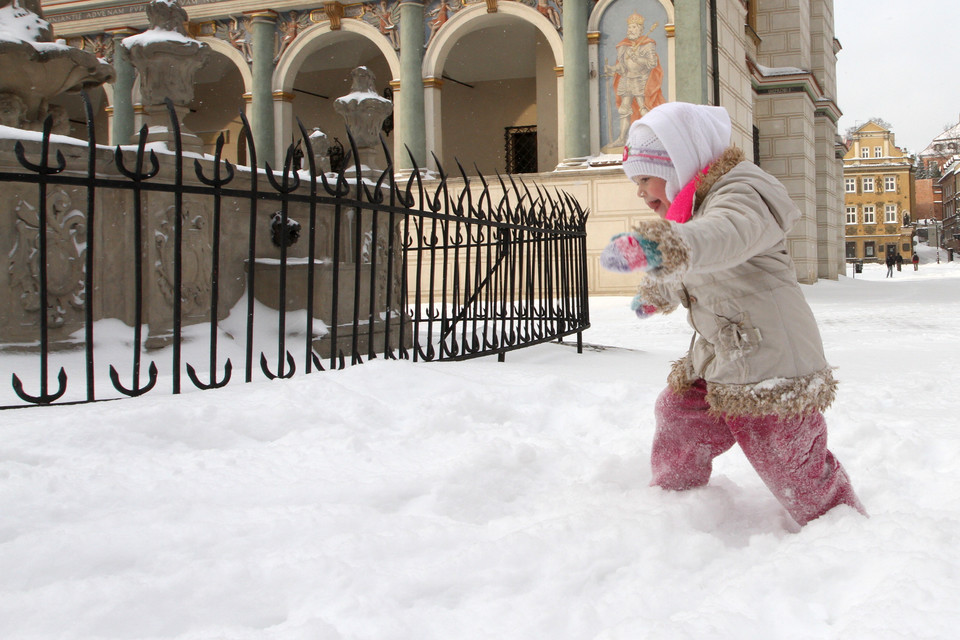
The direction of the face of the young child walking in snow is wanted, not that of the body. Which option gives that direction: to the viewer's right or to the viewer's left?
to the viewer's left

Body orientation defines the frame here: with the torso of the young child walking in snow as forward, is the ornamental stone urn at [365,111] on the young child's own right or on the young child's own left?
on the young child's own right

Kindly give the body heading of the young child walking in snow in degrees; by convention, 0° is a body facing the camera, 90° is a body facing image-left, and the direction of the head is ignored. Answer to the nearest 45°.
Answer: approximately 90°

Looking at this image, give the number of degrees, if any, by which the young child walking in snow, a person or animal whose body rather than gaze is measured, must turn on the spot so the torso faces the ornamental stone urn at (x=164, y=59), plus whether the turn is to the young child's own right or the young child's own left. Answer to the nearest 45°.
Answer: approximately 45° to the young child's own right

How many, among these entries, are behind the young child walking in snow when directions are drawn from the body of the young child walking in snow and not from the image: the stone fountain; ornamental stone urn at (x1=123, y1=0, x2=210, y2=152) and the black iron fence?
0

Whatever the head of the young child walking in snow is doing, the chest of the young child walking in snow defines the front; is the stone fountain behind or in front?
in front
